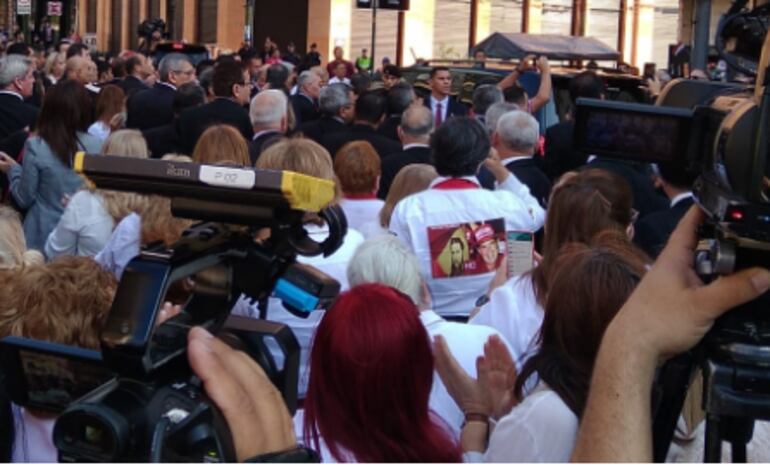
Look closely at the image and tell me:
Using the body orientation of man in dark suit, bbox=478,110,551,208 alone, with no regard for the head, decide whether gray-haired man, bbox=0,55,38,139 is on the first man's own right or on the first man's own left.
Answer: on the first man's own left

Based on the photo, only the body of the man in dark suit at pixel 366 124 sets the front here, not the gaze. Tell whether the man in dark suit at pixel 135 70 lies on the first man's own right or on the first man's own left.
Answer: on the first man's own left

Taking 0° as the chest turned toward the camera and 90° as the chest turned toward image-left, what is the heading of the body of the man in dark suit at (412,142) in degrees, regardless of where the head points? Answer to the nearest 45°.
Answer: approximately 180°

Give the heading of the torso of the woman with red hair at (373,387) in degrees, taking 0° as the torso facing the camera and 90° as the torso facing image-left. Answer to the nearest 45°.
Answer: approximately 180°

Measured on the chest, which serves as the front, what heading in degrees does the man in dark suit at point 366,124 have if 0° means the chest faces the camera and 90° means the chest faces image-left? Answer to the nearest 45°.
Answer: approximately 225°

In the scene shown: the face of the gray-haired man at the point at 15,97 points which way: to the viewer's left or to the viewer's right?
to the viewer's right

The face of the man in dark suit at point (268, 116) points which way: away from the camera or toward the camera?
away from the camera
